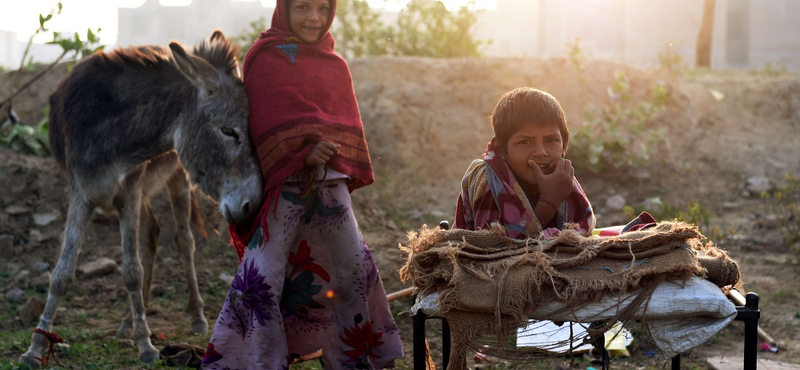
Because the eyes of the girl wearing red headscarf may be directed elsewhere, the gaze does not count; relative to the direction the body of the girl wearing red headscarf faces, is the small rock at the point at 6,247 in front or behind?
behind

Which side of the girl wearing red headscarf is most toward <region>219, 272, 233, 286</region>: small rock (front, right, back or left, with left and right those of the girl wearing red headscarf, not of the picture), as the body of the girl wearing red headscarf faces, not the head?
back

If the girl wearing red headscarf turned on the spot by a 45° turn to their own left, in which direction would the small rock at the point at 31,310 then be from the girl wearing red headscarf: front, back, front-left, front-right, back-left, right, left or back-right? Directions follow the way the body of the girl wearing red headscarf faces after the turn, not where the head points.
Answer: back

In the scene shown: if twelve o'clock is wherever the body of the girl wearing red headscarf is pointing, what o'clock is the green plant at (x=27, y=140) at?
The green plant is roughly at 5 o'clock from the girl wearing red headscarf.

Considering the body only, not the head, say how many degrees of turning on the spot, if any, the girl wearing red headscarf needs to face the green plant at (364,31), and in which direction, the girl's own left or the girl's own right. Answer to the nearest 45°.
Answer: approximately 180°

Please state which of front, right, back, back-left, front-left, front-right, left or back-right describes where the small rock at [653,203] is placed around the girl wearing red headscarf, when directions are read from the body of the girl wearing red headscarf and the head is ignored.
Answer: back-left

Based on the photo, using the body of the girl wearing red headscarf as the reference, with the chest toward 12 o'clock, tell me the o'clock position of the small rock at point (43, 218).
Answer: The small rock is roughly at 5 o'clock from the girl wearing red headscarf.

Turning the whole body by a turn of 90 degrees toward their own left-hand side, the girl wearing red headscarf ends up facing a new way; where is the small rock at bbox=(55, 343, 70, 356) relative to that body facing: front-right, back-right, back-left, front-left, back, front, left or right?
back-left

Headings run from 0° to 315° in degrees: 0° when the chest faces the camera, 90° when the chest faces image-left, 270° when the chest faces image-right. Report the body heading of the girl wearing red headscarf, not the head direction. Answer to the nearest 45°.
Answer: approximately 0°

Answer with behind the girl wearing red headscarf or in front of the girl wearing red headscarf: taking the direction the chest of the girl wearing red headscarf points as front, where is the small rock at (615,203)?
behind

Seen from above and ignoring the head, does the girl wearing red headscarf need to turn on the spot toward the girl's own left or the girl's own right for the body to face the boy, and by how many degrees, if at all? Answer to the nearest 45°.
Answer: approximately 45° to the girl's own left

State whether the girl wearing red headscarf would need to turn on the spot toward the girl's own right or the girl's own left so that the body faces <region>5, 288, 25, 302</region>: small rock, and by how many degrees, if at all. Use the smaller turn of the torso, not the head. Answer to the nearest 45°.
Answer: approximately 135° to the girl's own right
